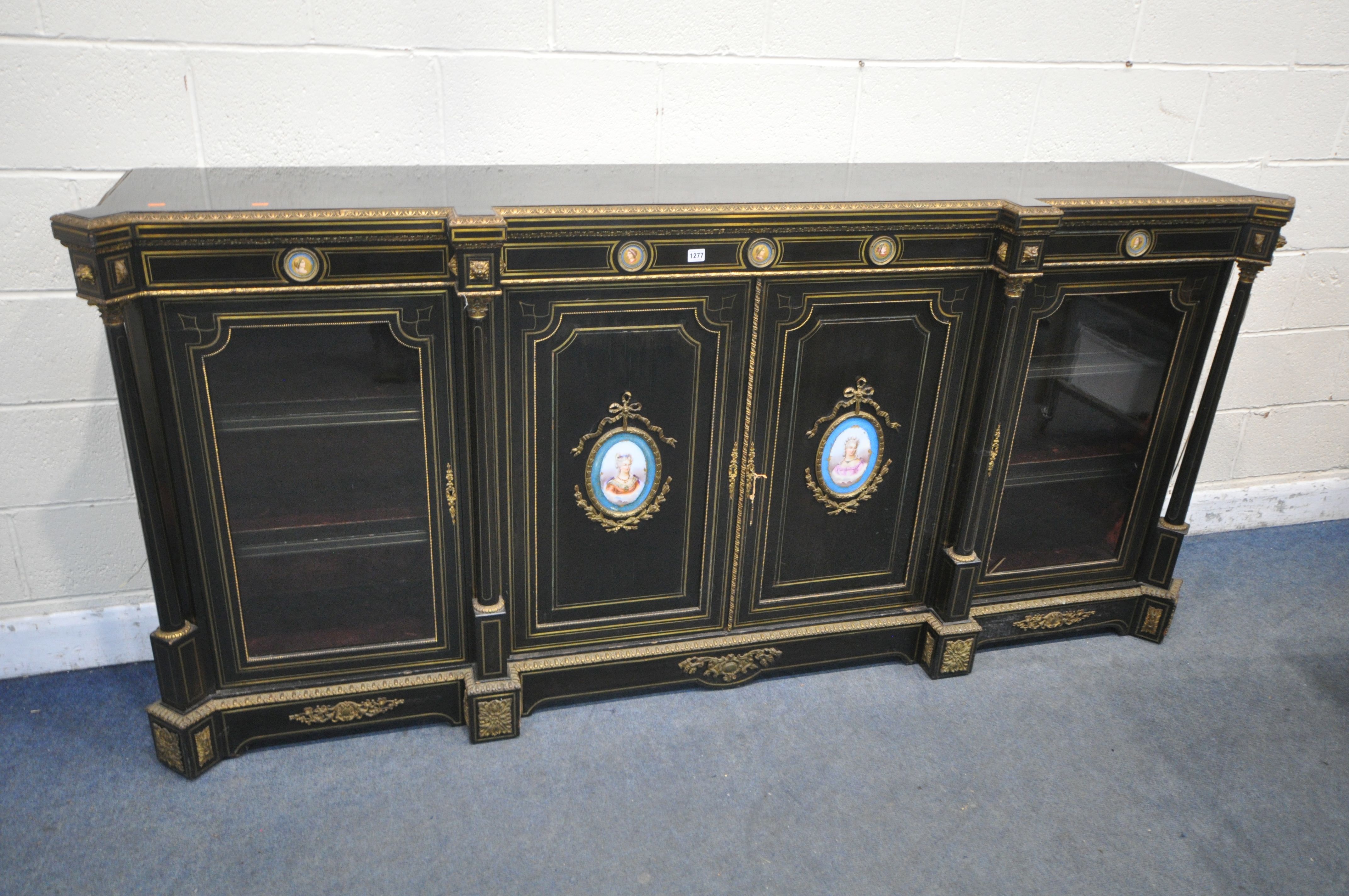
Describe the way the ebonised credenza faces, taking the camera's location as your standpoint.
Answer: facing the viewer
